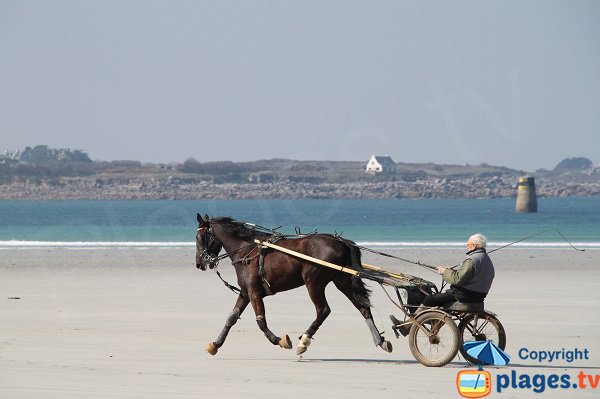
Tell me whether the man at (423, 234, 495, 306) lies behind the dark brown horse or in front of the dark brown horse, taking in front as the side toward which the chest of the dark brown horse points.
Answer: behind

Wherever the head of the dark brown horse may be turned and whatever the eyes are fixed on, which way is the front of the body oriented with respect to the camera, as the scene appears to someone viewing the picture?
to the viewer's left

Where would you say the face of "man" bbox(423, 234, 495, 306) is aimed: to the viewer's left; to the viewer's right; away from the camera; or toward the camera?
to the viewer's left
